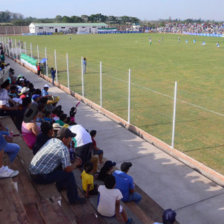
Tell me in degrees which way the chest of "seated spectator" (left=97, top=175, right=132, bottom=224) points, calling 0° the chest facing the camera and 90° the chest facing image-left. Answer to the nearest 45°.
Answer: approximately 225°

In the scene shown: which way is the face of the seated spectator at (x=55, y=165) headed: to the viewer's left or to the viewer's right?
to the viewer's right

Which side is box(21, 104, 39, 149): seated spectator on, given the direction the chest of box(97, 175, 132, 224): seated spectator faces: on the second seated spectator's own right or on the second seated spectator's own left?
on the second seated spectator's own left

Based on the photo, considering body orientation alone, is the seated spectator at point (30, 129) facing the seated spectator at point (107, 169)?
no

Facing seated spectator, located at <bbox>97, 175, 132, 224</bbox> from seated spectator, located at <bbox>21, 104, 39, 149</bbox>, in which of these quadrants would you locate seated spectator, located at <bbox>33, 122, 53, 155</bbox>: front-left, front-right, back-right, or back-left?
front-right

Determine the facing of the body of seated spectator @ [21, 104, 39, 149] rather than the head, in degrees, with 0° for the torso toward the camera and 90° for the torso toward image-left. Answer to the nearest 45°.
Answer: approximately 225°

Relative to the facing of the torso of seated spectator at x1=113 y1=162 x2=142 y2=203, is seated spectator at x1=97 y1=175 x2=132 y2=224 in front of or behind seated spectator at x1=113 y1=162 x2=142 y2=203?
behind

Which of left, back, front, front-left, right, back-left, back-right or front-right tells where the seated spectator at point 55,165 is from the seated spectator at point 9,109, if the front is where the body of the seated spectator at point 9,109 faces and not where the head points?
right

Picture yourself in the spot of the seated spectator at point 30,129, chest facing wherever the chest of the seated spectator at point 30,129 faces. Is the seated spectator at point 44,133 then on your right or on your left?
on your right

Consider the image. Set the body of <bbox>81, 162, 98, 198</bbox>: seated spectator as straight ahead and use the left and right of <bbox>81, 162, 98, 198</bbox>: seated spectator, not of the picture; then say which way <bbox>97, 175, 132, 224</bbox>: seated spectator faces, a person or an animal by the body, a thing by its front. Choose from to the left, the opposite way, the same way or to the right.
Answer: the same way

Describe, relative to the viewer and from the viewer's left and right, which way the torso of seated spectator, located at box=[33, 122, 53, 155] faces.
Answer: facing away from the viewer and to the right of the viewer

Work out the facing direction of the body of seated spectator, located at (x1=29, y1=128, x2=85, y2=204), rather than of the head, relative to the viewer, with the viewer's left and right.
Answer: facing to the right of the viewer

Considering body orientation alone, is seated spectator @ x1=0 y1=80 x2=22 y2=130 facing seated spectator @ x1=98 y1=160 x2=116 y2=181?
no

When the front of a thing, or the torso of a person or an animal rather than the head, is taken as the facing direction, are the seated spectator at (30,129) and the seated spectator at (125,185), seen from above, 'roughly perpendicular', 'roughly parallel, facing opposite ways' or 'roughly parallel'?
roughly parallel

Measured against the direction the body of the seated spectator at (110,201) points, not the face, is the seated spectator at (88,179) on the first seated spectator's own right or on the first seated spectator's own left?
on the first seated spectator's own left

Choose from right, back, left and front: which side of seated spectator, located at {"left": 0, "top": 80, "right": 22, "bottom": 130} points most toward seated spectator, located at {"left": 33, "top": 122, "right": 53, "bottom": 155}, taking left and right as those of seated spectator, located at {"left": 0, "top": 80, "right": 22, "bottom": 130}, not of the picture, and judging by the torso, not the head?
right

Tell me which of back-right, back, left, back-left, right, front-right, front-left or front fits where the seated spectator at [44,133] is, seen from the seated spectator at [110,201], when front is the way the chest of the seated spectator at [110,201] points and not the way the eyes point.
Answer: left

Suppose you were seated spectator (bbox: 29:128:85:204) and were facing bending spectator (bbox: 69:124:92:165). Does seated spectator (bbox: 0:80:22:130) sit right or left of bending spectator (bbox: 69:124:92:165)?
left
